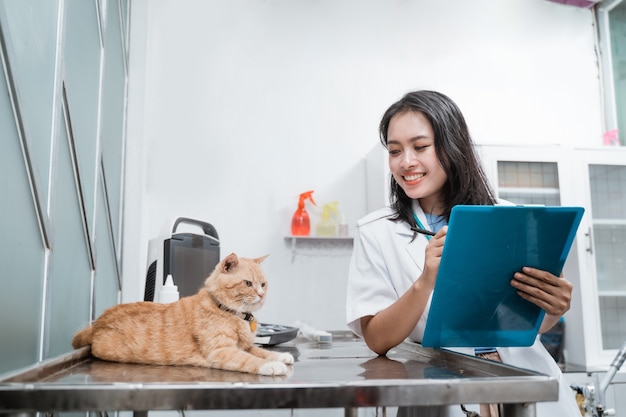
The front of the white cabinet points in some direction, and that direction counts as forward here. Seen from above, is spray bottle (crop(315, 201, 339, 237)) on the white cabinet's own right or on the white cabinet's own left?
on the white cabinet's own right

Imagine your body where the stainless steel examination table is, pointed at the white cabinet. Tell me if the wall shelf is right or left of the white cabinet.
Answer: left

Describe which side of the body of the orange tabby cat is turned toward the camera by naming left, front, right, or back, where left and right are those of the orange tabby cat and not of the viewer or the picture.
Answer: right

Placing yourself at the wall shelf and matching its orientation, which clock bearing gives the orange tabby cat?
The orange tabby cat is roughly at 12 o'clock from the wall shelf.
